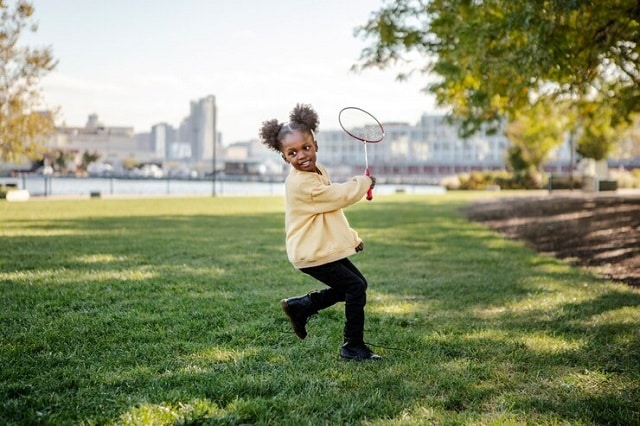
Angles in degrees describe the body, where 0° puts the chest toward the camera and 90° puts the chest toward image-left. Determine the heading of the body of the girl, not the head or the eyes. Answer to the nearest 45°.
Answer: approximately 270°

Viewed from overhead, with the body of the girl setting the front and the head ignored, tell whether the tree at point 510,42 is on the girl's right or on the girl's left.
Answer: on the girl's left
